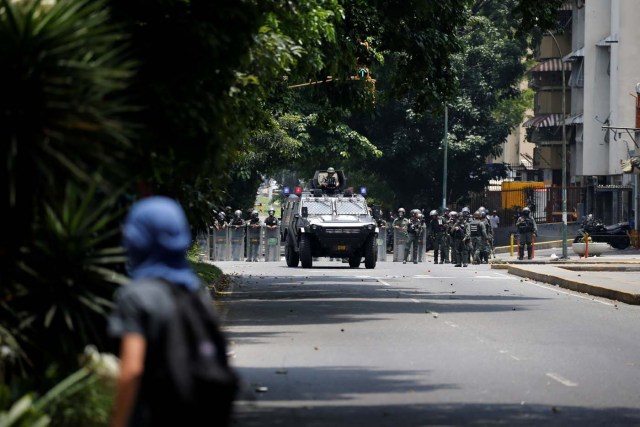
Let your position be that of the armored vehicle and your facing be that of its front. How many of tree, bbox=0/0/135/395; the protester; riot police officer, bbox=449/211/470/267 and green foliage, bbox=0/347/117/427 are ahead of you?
3

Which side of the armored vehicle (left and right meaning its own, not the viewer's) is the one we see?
front

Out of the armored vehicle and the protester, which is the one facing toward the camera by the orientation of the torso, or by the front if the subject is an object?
the armored vehicle

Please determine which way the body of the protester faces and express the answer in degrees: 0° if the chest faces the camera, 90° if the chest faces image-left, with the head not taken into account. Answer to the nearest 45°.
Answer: approximately 135°

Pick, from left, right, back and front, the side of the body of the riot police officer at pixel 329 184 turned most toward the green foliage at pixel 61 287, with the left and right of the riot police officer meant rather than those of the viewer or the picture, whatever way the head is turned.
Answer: front

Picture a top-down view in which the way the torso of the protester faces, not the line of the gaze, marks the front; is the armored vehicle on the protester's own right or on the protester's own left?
on the protester's own right

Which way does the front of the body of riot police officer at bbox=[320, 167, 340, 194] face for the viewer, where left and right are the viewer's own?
facing the viewer

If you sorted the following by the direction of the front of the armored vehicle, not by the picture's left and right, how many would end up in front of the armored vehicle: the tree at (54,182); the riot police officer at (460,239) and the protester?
2

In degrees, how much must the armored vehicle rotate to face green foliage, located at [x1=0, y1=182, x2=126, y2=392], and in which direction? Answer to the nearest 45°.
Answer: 0° — it already faces it

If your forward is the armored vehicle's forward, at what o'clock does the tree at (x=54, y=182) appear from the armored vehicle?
The tree is roughly at 12 o'clock from the armored vehicle.

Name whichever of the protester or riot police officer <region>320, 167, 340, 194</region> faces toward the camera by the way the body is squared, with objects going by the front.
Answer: the riot police officer

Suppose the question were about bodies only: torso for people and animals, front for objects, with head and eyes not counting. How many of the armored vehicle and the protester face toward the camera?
1

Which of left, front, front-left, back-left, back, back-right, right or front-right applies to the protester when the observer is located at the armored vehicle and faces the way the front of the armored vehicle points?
front

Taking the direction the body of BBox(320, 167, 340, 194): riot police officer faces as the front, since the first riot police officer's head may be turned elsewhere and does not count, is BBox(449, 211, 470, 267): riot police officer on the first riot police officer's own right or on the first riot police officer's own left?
on the first riot police officer's own left

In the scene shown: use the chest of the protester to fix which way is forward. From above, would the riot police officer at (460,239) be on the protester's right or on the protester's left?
on the protester's right
